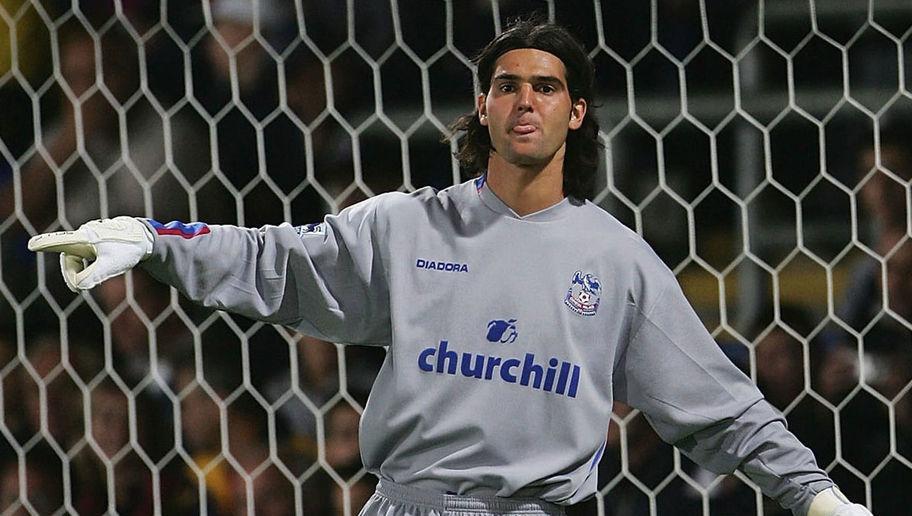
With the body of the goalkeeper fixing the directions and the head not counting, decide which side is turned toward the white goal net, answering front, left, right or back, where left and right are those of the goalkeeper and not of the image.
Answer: back

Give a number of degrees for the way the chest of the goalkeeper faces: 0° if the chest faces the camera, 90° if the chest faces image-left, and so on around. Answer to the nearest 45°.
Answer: approximately 0°
